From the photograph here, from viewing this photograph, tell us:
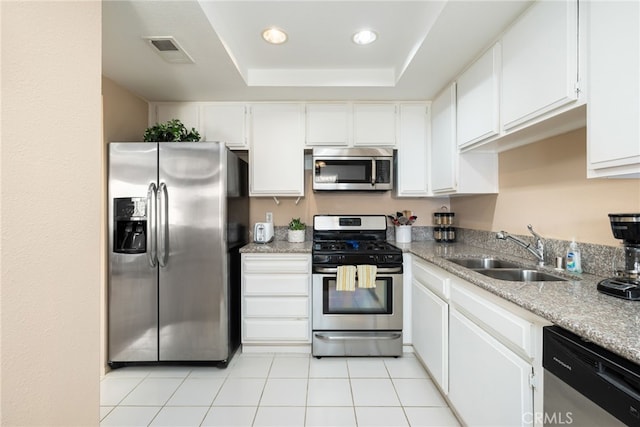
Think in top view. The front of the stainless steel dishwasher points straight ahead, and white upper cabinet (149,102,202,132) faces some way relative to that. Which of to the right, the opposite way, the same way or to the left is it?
to the left

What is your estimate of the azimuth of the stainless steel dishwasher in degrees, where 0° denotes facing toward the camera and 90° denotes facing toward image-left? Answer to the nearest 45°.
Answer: approximately 45°

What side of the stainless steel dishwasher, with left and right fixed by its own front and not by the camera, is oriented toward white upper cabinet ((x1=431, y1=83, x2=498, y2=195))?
right

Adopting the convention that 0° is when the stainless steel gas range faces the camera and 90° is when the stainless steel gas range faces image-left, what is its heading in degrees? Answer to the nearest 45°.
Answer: approximately 0°

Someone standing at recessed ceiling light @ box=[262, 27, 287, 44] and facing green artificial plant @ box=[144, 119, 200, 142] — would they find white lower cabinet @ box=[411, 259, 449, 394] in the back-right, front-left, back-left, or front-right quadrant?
back-right

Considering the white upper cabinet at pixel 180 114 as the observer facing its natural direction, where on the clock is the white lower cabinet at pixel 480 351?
The white lower cabinet is roughly at 11 o'clock from the white upper cabinet.

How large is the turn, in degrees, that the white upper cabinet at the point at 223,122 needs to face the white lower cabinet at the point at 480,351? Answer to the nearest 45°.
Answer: approximately 45° to its left
